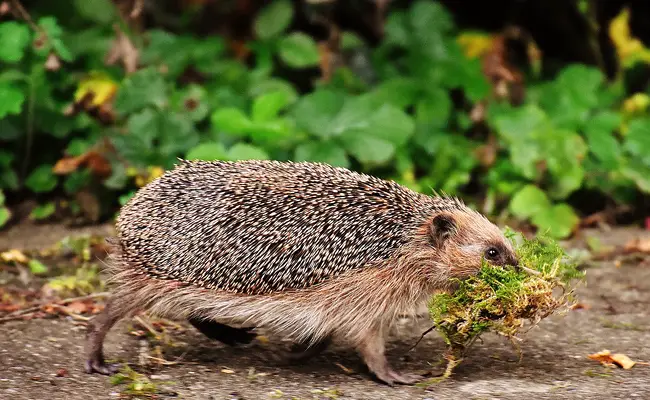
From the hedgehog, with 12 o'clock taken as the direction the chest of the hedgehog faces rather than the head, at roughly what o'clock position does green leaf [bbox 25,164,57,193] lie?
The green leaf is roughly at 8 o'clock from the hedgehog.

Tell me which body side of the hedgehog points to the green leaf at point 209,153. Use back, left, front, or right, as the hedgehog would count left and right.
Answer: left

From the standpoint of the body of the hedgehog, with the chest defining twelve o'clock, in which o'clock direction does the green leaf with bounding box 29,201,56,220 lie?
The green leaf is roughly at 8 o'clock from the hedgehog.

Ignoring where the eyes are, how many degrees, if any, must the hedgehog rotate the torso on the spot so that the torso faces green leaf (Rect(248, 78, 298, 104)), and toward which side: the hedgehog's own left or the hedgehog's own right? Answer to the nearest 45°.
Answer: approximately 90° to the hedgehog's own left

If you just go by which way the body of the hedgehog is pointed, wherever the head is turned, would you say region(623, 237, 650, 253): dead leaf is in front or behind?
in front

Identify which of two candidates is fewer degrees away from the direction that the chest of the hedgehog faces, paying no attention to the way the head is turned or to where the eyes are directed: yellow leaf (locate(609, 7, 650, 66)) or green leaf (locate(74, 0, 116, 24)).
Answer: the yellow leaf

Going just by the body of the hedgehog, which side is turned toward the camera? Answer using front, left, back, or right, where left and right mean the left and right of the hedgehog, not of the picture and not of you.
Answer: right

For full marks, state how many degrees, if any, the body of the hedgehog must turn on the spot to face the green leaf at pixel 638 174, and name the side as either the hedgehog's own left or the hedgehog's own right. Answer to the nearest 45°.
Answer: approximately 45° to the hedgehog's own left

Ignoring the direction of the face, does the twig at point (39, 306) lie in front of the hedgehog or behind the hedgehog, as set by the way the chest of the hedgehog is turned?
behind

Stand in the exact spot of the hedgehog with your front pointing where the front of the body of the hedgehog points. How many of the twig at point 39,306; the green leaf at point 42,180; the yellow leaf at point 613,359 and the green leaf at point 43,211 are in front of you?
1

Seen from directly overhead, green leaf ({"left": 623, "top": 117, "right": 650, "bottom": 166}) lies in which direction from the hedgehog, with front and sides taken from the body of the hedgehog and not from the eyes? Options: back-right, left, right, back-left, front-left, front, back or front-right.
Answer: front-left

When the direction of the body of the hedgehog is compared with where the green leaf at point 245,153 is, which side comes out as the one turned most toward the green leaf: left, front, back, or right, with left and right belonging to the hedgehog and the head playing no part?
left

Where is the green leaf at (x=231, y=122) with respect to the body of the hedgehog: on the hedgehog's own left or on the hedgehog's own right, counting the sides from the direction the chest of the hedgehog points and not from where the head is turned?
on the hedgehog's own left
